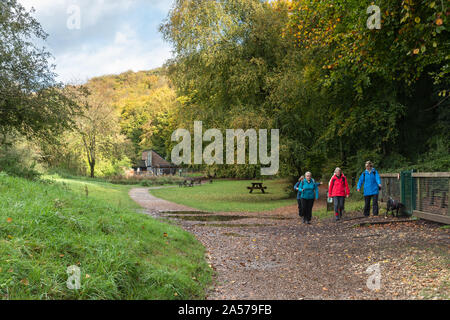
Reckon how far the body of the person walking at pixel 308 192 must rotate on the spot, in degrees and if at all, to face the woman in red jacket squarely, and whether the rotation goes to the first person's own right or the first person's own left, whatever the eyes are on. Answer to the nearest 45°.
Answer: approximately 90° to the first person's own left

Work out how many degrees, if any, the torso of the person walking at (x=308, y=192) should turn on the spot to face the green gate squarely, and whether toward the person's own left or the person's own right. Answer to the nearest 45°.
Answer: approximately 90° to the person's own left

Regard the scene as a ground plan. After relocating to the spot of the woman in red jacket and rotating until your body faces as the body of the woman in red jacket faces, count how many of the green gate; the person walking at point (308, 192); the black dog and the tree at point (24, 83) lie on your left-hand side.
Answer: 2

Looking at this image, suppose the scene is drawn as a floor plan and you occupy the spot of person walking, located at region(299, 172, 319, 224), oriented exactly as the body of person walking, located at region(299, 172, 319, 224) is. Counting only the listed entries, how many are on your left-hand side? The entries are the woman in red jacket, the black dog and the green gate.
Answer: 3

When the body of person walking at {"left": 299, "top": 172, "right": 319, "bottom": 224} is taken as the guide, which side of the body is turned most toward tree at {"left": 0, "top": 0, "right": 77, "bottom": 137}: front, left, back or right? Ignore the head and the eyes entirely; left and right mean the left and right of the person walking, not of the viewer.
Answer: right

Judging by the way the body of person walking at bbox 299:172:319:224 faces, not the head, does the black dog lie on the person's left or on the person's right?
on the person's left
